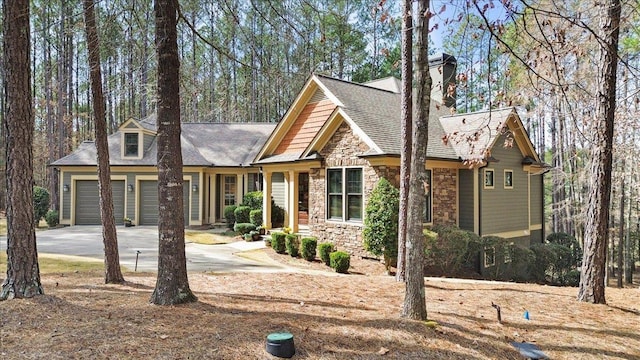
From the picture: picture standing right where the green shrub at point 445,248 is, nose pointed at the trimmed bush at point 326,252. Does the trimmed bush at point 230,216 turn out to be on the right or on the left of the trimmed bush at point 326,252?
right

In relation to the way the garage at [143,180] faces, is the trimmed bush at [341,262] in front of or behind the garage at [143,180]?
in front

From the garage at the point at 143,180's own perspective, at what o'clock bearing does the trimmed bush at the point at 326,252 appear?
The trimmed bush is roughly at 11 o'clock from the garage.

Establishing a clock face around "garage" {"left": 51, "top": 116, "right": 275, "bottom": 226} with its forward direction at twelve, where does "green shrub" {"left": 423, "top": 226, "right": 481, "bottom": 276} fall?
The green shrub is roughly at 11 o'clock from the garage.

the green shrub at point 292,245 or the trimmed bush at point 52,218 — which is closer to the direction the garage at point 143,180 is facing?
the green shrub

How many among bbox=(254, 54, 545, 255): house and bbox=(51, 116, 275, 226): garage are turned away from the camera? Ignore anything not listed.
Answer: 0

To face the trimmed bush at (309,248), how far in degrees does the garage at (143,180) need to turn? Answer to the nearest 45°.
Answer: approximately 45° to its left

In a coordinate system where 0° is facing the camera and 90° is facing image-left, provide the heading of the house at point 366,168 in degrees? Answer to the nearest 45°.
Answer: approximately 45°

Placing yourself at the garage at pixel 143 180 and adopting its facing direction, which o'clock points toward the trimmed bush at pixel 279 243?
The trimmed bush is roughly at 11 o'clock from the garage.

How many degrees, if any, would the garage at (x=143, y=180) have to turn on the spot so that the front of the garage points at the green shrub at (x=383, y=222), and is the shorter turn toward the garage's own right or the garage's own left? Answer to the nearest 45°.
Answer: approximately 45° to the garage's own left

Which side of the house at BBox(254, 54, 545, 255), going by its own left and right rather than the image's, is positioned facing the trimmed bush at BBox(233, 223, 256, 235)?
right

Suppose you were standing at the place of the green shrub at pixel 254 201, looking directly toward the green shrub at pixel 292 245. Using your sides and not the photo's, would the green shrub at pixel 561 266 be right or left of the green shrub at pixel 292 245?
left
